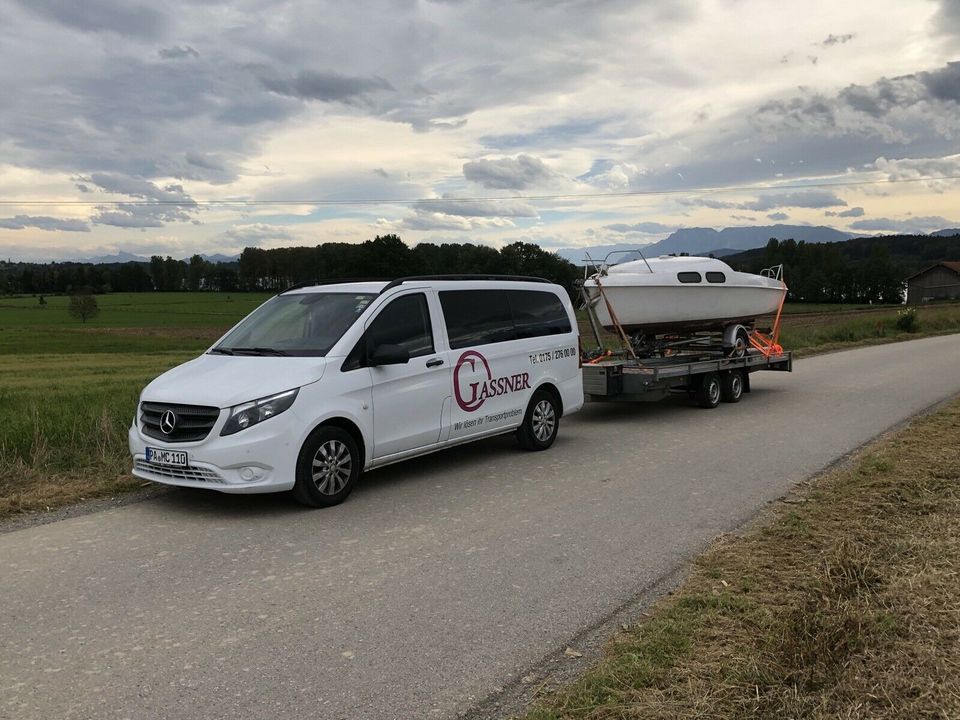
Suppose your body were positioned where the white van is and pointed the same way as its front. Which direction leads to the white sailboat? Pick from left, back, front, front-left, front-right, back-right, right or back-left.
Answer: back

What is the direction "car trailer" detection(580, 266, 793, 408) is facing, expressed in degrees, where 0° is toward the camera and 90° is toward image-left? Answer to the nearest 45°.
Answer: approximately 45°

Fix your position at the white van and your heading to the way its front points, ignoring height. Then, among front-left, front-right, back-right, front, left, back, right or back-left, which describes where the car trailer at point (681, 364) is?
back
